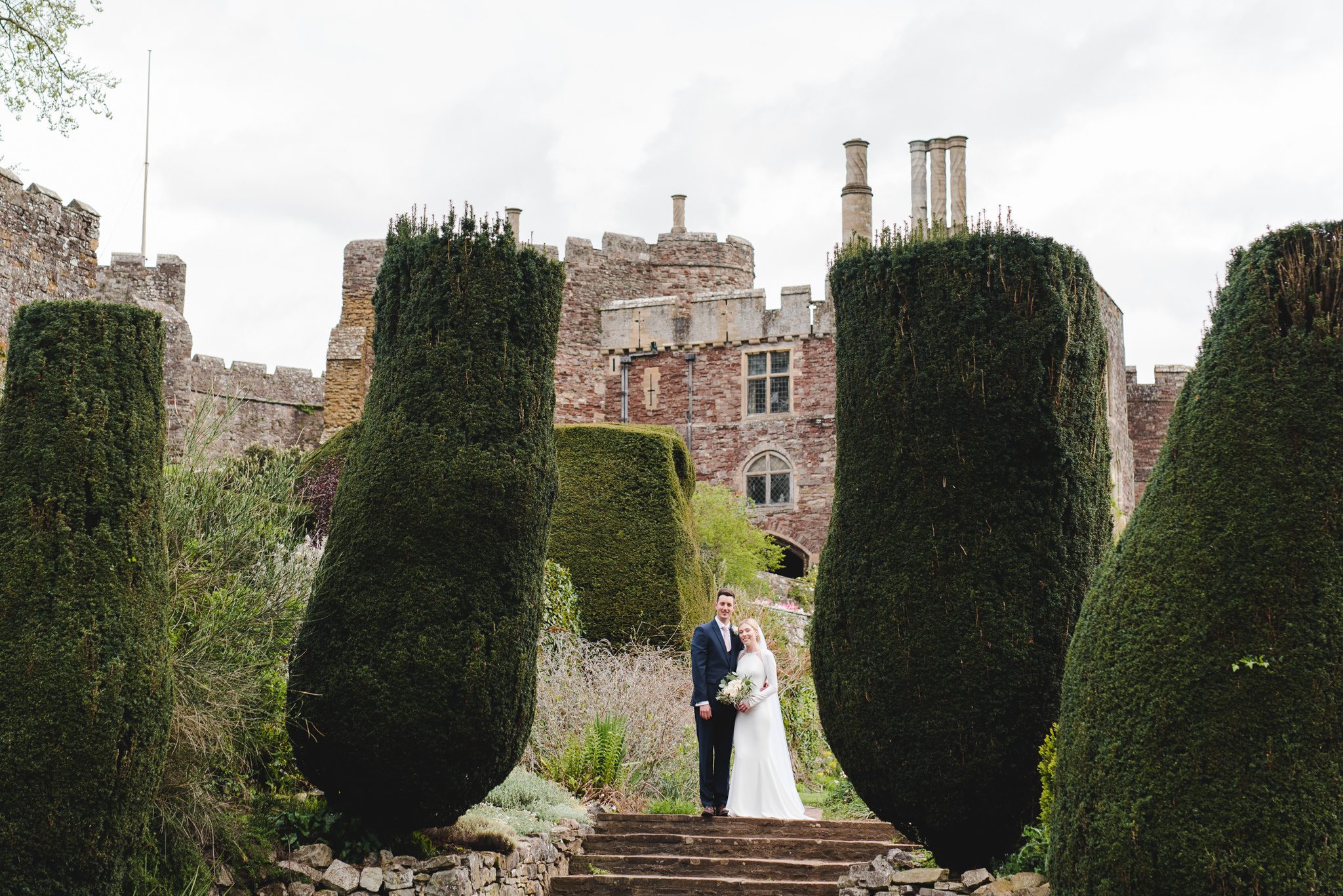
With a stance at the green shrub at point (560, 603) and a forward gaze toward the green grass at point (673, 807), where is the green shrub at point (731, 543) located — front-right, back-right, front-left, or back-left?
back-left

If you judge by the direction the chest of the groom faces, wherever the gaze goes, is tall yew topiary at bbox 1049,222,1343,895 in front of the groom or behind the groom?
in front

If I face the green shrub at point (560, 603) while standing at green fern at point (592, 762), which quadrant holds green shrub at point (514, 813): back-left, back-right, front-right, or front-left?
back-left

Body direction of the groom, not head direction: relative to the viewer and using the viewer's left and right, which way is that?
facing the viewer and to the right of the viewer

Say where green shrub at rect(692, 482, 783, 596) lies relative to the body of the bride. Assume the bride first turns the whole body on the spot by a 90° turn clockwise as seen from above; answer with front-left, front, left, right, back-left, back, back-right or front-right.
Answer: front-right

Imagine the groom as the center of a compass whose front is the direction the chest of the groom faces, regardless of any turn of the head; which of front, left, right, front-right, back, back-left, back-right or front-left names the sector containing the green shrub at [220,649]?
right

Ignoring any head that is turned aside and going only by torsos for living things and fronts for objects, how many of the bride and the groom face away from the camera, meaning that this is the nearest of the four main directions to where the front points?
0

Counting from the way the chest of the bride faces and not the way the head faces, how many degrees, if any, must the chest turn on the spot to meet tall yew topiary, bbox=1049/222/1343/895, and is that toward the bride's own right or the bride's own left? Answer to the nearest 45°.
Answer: approximately 45° to the bride's own left

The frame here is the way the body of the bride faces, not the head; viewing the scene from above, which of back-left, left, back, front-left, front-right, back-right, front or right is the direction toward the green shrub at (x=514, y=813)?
front

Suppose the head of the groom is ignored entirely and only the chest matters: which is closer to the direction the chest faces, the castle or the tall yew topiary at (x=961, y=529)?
the tall yew topiary

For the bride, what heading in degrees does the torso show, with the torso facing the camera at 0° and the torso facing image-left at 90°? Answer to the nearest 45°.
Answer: approximately 45°

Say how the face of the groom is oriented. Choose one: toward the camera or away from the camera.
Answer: toward the camera

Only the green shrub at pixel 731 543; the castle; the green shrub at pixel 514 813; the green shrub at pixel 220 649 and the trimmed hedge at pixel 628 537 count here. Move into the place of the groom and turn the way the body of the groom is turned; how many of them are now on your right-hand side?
2
